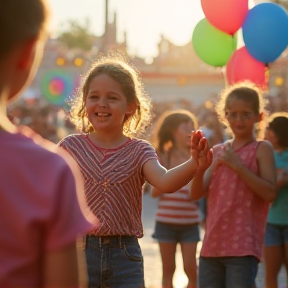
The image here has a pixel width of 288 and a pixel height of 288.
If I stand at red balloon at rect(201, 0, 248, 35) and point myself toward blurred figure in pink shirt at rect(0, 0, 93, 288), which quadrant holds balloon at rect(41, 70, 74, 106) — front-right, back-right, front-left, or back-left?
back-right

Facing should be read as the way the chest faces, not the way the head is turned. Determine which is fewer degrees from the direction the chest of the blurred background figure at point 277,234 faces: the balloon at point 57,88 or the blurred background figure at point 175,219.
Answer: the blurred background figure

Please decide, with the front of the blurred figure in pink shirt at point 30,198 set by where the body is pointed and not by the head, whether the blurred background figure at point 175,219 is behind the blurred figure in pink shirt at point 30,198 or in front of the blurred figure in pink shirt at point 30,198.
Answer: in front

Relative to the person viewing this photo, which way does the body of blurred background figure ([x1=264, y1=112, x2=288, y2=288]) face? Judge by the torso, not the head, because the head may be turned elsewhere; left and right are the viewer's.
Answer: facing to the left of the viewer

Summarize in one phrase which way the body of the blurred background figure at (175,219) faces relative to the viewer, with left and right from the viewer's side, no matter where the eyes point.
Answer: facing the viewer and to the right of the viewer

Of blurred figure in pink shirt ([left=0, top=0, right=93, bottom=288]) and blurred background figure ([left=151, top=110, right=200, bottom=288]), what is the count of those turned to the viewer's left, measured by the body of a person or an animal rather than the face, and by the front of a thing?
0

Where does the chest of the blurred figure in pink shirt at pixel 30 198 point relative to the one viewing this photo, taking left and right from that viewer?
facing away from the viewer and to the right of the viewer

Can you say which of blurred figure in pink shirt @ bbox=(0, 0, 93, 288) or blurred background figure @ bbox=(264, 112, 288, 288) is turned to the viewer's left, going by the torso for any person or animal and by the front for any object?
blurred background figure @ bbox=(264, 112, 288, 288)

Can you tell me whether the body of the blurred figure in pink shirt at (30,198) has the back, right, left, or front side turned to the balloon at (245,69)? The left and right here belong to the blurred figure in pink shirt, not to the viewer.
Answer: front
